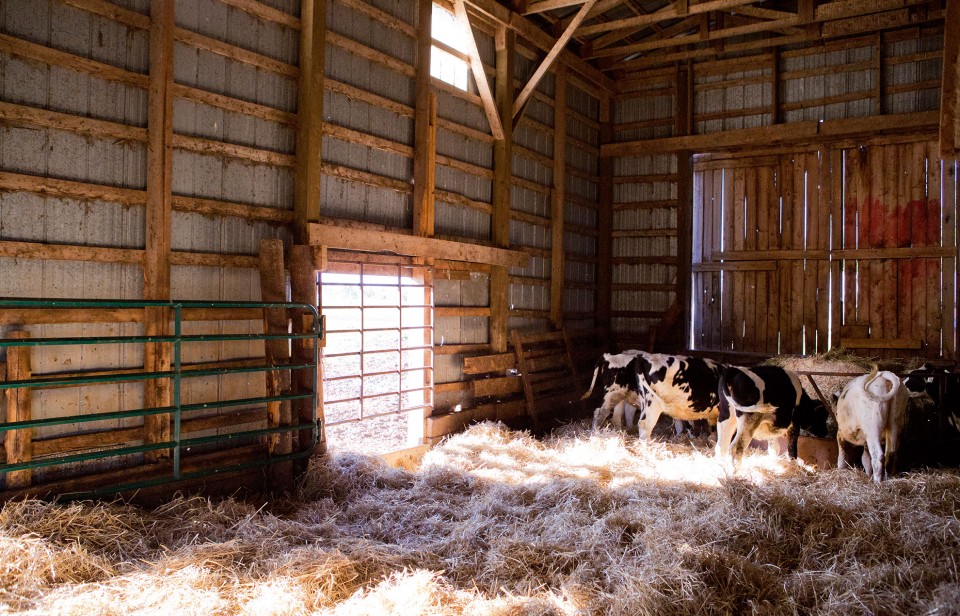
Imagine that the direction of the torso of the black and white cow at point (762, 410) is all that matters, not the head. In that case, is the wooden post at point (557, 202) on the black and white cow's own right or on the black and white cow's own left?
on the black and white cow's own left

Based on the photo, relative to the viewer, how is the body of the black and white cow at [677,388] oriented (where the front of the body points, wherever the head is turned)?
to the viewer's right

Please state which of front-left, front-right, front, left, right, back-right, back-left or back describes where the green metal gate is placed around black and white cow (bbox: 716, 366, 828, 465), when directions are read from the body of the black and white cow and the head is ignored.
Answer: back

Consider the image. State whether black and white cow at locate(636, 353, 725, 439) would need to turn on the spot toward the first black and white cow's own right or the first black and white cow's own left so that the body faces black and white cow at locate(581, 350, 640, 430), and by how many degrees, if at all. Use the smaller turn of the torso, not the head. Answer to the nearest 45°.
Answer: approximately 135° to the first black and white cow's own left

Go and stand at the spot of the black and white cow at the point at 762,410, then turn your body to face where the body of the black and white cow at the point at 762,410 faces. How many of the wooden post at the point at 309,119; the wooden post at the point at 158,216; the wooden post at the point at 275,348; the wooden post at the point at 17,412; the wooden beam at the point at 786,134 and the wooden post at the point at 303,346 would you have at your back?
5

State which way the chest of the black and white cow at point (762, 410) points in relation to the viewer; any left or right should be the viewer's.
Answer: facing away from the viewer and to the right of the viewer

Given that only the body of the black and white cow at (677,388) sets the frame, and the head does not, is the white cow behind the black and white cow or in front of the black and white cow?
in front

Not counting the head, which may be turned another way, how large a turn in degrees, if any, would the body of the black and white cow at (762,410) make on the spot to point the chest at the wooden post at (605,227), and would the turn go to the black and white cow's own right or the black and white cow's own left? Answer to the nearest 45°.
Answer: approximately 90° to the black and white cow's own left
